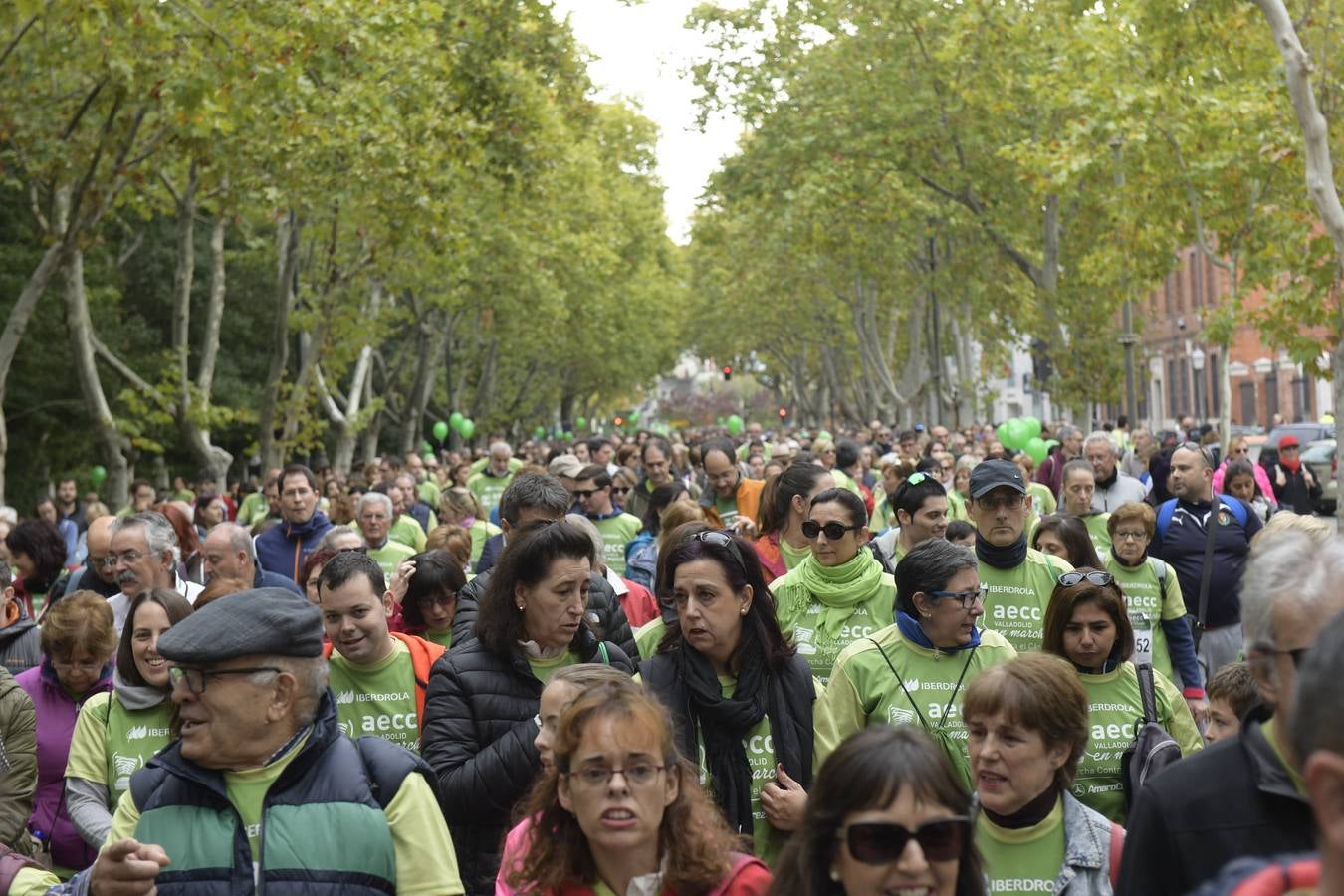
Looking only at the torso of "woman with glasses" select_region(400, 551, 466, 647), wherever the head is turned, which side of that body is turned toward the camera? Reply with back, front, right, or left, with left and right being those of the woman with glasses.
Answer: front

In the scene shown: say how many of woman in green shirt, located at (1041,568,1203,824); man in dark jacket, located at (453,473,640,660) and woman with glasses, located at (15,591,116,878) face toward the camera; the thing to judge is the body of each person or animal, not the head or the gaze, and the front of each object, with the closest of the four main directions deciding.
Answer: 3

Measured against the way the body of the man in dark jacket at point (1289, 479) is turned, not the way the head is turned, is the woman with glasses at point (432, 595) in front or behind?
in front

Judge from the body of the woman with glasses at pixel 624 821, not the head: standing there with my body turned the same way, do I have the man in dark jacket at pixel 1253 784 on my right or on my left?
on my left

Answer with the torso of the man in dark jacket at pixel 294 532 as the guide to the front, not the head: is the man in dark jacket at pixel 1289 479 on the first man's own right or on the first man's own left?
on the first man's own left

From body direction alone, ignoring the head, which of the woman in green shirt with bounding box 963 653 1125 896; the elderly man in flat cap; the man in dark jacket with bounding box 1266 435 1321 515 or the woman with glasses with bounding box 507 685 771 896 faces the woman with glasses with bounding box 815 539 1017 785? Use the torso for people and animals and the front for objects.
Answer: the man in dark jacket

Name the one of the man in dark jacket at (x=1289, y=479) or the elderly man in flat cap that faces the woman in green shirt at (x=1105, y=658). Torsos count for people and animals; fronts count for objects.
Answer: the man in dark jacket

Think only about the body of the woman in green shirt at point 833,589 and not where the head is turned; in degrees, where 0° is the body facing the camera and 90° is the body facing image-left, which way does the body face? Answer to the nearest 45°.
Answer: approximately 0°

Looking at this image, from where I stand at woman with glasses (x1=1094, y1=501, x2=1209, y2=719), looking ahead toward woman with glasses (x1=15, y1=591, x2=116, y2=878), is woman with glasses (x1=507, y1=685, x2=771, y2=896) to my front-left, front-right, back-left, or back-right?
front-left

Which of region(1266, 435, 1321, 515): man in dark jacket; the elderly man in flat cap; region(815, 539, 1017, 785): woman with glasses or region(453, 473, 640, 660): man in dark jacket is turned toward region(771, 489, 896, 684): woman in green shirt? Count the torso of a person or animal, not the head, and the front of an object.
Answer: region(1266, 435, 1321, 515): man in dark jacket

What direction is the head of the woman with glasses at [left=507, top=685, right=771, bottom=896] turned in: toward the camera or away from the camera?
toward the camera

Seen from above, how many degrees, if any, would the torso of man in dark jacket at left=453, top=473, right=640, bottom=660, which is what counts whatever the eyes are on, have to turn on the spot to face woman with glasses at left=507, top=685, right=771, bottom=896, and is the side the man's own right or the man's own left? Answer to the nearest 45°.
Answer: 0° — they already face them

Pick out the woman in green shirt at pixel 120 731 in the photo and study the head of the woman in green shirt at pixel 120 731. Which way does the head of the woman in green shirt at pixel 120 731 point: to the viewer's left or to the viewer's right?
to the viewer's right

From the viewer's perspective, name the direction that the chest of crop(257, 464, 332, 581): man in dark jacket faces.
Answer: toward the camera
